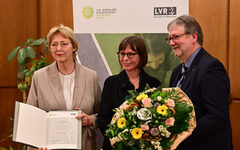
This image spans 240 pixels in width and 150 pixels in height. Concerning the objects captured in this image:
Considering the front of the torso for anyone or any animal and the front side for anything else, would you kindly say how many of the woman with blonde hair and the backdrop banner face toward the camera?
2

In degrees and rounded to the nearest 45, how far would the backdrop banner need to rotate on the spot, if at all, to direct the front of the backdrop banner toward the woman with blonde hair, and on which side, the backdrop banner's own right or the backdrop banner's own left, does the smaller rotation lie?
approximately 45° to the backdrop banner's own right

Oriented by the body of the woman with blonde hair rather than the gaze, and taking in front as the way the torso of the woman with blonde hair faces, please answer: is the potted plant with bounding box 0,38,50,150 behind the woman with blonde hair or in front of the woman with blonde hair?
behind

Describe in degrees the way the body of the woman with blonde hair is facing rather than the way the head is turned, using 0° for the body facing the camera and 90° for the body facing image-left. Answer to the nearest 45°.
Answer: approximately 0°

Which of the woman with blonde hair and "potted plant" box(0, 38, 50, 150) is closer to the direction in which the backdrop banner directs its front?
the woman with blonde hair

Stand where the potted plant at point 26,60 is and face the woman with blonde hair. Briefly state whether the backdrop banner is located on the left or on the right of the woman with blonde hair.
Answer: left

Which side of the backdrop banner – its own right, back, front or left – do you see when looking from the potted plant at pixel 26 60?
right
